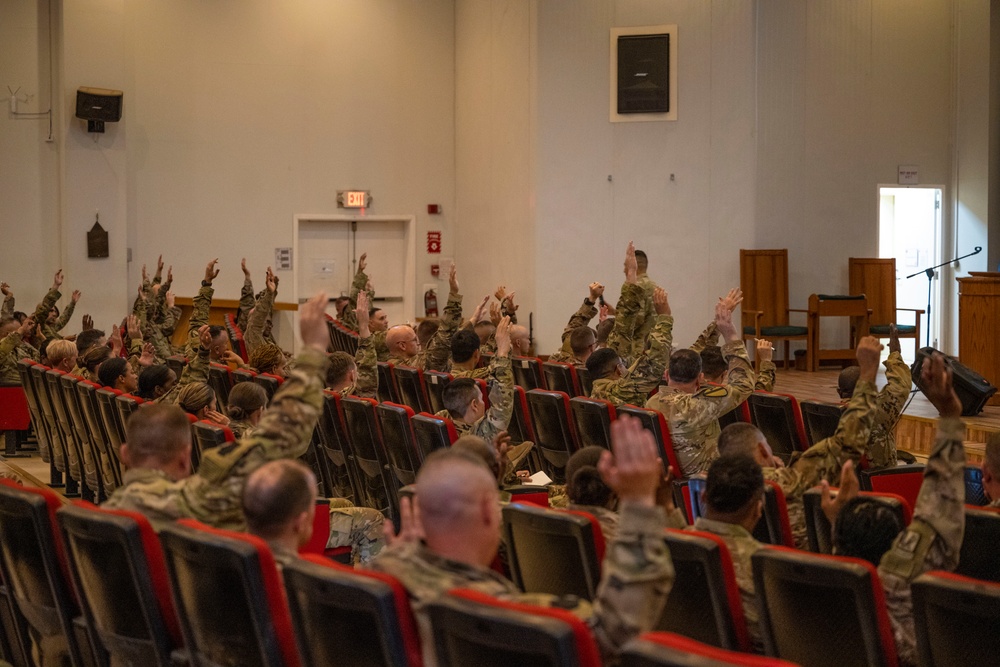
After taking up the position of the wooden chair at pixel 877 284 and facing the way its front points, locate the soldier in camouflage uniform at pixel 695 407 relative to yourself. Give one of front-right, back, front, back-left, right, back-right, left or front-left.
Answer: front-right

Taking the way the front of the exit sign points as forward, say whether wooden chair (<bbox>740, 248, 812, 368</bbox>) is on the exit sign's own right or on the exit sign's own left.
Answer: on the exit sign's own left

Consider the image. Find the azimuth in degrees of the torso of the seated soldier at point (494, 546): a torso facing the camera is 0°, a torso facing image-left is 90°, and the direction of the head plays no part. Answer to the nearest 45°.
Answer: approximately 225°

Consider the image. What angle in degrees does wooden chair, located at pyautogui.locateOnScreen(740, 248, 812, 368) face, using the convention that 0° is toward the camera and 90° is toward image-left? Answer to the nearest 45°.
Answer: approximately 315°

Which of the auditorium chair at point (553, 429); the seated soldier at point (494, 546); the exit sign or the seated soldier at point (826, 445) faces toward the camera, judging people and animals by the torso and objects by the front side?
the exit sign

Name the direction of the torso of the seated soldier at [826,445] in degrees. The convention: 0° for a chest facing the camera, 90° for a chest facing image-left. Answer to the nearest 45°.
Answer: approximately 225°
